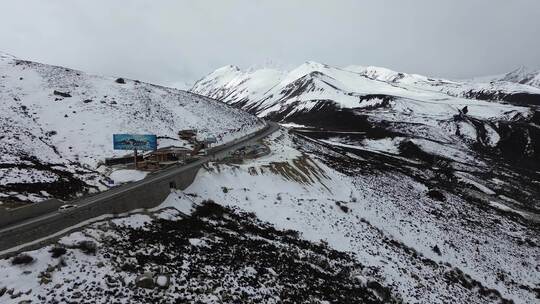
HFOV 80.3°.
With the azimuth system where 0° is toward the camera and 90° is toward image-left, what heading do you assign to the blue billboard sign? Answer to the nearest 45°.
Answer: approximately 0°
